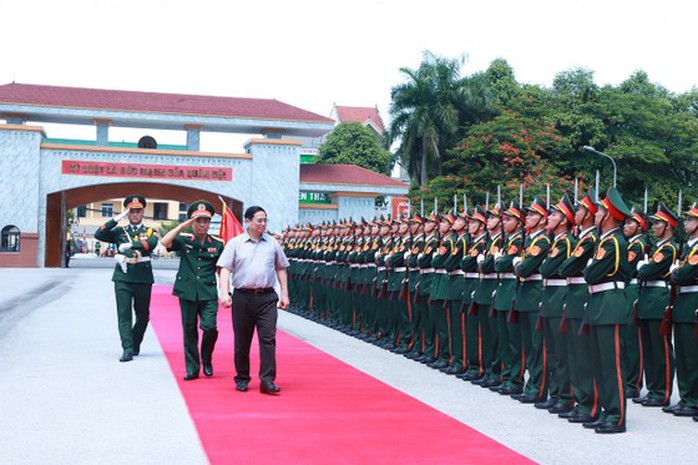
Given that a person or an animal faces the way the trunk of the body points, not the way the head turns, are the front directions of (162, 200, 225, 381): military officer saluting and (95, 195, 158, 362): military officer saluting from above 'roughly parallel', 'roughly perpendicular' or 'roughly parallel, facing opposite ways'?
roughly parallel

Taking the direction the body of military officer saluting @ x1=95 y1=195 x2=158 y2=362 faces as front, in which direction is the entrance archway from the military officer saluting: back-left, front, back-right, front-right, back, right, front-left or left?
back

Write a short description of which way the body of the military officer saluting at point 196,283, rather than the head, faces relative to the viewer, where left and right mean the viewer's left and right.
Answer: facing the viewer

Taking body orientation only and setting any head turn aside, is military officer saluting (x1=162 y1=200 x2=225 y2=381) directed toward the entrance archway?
no

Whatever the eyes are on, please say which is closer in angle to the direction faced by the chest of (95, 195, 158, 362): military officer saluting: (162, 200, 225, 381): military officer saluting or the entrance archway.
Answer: the military officer saluting

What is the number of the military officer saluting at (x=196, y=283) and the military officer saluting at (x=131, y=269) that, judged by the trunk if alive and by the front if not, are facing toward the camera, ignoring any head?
2

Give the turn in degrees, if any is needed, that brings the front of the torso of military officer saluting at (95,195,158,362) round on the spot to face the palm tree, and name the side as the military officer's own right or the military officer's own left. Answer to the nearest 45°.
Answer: approximately 135° to the military officer's own left

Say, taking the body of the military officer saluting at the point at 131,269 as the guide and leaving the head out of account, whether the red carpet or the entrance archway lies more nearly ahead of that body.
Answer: the red carpet

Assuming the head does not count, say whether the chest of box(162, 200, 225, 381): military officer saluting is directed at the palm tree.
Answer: no

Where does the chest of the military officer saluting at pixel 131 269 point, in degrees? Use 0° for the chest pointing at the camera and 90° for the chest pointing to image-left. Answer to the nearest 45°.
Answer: approximately 0°

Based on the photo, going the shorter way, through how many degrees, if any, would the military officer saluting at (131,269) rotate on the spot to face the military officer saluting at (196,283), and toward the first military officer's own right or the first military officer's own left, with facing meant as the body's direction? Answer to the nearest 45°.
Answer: approximately 45° to the first military officer's own left

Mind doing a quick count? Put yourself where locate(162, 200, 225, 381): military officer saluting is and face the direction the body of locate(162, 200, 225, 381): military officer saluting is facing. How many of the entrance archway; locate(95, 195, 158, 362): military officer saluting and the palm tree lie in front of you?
0
